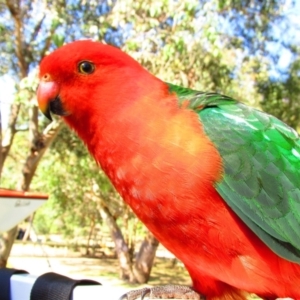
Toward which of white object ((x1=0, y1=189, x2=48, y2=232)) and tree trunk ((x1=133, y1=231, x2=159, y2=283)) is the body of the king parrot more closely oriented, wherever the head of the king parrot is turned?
the white object

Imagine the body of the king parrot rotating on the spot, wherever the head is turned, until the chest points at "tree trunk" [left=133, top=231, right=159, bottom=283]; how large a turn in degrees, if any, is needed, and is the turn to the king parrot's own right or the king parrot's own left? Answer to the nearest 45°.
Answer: approximately 90° to the king parrot's own right

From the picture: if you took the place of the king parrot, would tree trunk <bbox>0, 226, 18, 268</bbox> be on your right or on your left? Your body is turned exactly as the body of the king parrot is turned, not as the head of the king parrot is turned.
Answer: on your right

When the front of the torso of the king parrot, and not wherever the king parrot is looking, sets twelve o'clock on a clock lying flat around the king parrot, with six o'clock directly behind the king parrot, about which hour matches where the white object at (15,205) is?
The white object is roughly at 1 o'clock from the king parrot.

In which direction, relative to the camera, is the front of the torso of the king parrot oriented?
to the viewer's left
